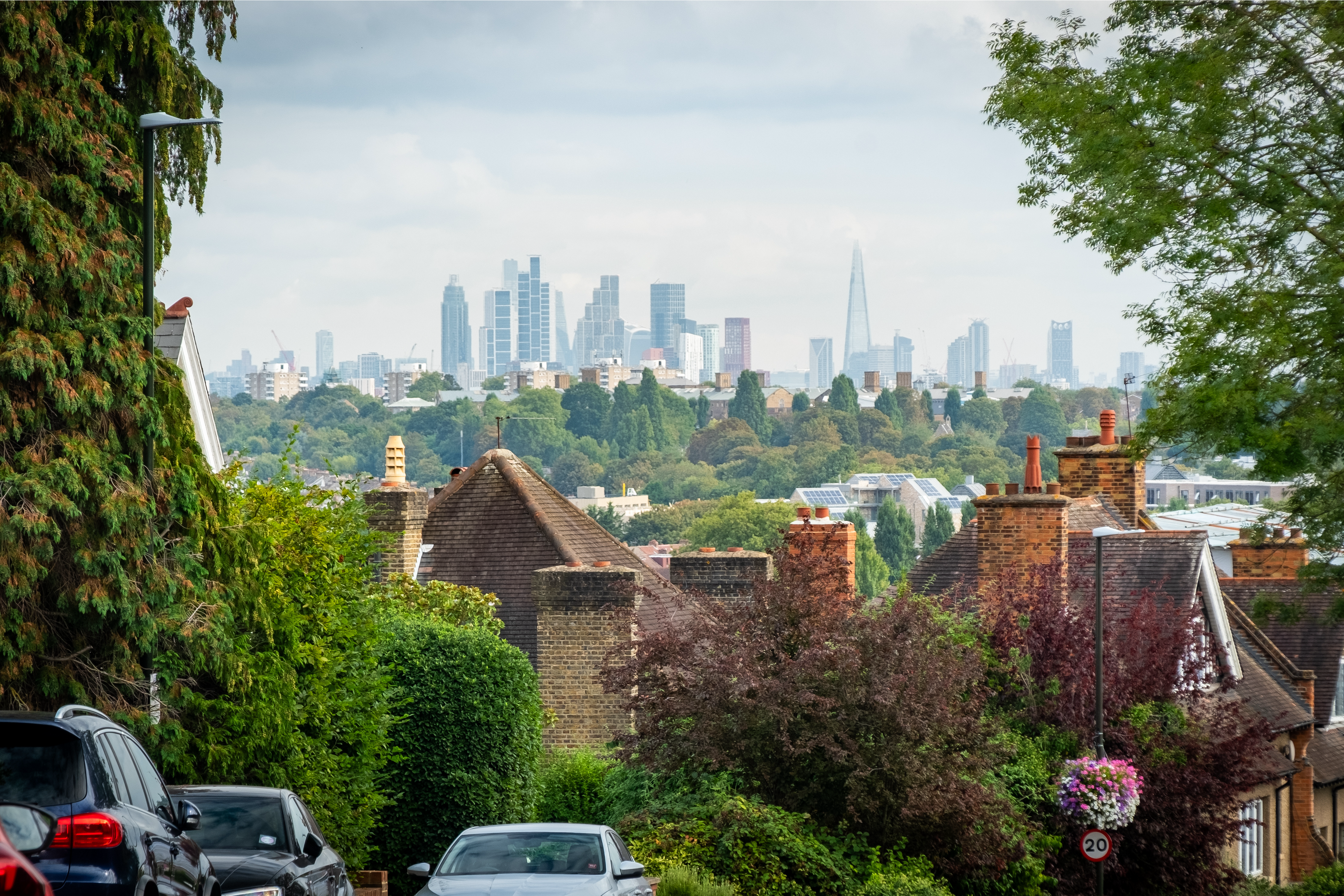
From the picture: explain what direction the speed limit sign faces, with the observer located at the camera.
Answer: facing the viewer

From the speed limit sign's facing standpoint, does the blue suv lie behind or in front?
in front

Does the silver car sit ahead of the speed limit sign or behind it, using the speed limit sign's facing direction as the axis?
ahead

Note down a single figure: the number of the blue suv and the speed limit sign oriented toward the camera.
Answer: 1

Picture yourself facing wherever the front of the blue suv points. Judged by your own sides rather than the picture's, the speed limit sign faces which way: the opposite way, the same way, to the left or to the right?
the opposite way

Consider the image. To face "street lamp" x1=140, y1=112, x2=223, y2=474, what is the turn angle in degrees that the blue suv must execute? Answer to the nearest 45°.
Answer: approximately 45° to its left

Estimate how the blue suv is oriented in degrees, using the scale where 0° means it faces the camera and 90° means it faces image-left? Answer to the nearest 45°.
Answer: approximately 225°
